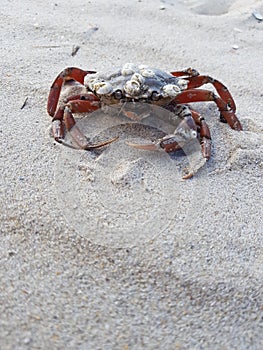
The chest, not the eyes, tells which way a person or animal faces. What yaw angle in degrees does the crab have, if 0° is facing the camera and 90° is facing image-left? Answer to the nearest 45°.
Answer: approximately 0°

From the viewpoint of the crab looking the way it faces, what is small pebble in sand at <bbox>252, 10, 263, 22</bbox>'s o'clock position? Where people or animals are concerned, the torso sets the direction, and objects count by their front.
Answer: The small pebble in sand is roughly at 7 o'clock from the crab.
